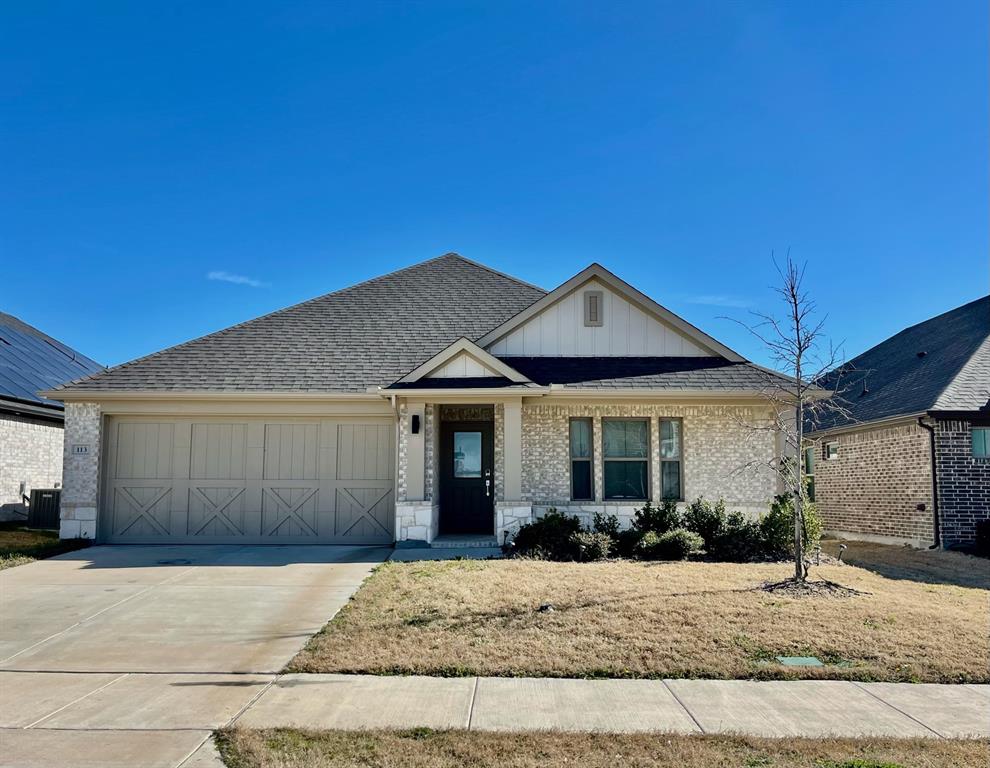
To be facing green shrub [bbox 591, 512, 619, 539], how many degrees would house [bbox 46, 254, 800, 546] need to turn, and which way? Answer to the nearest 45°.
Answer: approximately 90° to its left

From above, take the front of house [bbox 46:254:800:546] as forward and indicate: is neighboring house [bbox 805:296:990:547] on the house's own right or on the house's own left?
on the house's own left

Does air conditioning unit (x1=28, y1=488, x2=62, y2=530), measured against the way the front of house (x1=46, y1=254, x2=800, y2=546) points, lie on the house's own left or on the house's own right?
on the house's own right

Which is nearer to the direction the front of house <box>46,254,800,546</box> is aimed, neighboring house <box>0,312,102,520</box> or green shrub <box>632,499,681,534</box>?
the green shrub

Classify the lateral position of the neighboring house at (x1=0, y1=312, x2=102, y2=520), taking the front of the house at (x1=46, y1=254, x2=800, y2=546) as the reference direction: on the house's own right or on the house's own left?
on the house's own right

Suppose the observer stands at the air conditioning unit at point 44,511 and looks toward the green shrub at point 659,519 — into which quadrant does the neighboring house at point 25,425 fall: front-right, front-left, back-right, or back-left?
back-left

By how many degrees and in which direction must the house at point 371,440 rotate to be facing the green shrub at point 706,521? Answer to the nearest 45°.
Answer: approximately 90° to its left

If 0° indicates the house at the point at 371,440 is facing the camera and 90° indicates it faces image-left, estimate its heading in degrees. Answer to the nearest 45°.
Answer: approximately 0°

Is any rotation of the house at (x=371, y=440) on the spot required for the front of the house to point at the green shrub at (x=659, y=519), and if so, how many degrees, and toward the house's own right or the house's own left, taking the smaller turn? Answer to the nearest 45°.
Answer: approximately 90° to the house's own left

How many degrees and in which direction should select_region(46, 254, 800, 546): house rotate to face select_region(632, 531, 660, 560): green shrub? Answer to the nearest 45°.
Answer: approximately 45° to its left

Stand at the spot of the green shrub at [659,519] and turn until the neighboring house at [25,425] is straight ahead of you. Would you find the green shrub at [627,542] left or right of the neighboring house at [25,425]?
left
